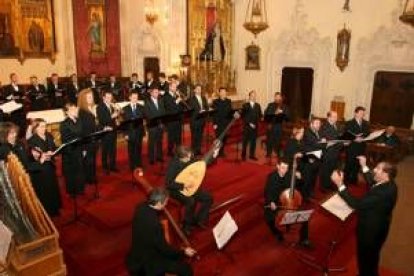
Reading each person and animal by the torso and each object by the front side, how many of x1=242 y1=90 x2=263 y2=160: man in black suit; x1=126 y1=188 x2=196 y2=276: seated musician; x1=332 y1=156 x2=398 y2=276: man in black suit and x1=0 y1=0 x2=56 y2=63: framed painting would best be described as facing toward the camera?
2

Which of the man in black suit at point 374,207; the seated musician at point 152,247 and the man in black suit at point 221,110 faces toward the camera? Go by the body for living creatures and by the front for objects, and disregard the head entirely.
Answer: the man in black suit at point 221,110

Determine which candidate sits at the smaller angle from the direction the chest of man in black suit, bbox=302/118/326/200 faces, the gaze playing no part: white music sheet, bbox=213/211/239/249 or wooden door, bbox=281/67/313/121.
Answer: the white music sheet

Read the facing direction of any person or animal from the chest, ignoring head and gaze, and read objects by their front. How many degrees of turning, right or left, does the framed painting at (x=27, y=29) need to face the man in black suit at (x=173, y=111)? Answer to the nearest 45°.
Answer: approximately 45° to its left

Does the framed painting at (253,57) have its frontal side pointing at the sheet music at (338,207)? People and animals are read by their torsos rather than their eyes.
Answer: yes

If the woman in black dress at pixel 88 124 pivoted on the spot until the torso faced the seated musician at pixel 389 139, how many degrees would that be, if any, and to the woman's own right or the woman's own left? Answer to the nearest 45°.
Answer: approximately 45° to the woman's own left

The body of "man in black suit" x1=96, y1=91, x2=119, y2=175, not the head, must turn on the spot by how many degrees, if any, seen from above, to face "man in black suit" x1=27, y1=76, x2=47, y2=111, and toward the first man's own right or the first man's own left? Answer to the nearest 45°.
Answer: approximately 180°

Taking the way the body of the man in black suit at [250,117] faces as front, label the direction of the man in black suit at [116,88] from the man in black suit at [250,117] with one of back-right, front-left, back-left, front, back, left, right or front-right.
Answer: back-right

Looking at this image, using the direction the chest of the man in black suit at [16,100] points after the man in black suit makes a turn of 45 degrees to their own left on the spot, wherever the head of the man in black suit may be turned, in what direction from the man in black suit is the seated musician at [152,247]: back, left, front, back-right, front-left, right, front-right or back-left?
right

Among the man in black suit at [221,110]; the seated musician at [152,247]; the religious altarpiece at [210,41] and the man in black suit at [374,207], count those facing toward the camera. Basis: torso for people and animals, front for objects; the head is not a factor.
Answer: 2

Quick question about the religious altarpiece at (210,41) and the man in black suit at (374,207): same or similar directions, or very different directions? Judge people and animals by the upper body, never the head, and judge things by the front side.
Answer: very different directions

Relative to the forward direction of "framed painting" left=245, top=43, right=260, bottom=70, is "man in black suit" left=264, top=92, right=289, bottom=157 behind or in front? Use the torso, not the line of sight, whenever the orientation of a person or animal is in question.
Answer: in front

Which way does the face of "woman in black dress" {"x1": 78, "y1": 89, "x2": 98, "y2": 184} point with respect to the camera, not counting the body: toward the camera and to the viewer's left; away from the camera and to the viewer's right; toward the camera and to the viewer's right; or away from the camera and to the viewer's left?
toward the camera and to the viewer's right

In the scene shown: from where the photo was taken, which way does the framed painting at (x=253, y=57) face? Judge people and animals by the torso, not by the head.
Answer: toward the camera

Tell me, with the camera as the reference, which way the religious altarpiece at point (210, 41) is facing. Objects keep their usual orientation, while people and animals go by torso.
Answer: facing the viewer

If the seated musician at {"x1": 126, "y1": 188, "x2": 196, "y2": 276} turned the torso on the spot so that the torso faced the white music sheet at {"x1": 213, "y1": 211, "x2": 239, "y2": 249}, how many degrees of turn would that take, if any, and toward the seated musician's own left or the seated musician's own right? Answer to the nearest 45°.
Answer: approximately 45° to the seated musician's own right

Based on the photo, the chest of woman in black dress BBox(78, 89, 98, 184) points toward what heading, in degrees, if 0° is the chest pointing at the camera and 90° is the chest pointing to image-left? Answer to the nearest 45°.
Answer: approximately 315°

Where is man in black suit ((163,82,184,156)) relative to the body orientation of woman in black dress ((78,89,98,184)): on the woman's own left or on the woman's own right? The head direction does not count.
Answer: on the woman's own left

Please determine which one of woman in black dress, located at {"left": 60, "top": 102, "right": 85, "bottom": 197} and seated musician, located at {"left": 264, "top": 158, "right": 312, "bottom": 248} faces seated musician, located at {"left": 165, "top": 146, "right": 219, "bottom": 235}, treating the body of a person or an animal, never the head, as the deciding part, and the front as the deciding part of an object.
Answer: the woman in black dress
